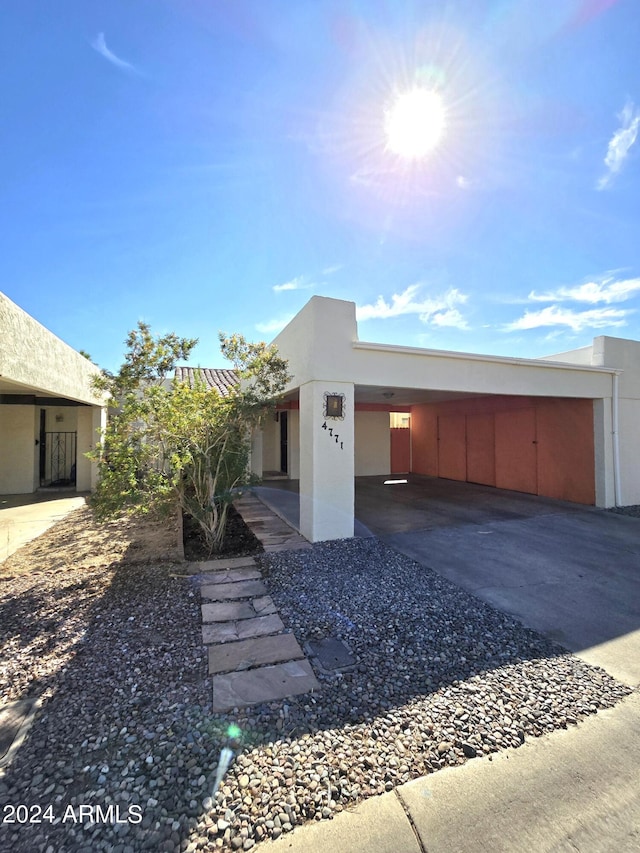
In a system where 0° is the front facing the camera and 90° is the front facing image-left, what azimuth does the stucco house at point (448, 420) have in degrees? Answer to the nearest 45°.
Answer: approximately 315°

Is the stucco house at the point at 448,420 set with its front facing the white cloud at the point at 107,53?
no

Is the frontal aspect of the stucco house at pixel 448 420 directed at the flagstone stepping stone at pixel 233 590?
no

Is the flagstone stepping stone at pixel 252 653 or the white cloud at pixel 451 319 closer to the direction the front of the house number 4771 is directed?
the flagstone stepping stone

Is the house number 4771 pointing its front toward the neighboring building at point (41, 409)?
no

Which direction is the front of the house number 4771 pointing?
toward the camera

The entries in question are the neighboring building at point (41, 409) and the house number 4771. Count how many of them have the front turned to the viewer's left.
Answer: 0

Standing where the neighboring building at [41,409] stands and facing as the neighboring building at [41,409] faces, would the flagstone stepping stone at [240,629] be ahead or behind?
ahead

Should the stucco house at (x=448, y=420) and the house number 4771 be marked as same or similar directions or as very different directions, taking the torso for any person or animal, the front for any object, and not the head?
same or similar directions

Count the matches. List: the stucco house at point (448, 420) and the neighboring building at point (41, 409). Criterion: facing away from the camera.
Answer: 0

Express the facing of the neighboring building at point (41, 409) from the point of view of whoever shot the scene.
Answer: facing the viewer and to the right of the viewer

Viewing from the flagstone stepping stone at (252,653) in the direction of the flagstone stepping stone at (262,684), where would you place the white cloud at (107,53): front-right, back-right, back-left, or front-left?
back-right
